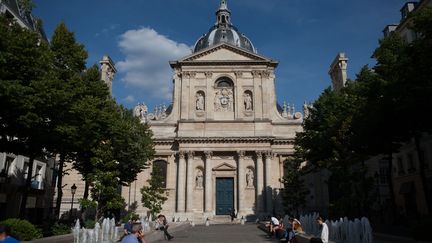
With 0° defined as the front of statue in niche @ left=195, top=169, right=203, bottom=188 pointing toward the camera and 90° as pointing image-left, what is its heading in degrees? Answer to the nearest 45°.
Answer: approximately 0°

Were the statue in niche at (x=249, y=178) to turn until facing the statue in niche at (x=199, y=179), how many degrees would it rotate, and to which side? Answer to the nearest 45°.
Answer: approximately 90° to its right

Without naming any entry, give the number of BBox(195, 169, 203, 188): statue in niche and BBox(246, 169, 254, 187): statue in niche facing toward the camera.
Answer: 2

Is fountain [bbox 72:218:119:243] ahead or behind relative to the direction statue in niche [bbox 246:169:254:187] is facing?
ahead

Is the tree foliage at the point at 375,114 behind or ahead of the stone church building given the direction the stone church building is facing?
ahead

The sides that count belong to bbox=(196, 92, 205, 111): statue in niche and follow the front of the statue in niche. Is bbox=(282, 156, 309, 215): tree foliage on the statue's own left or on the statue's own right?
on the statue's own left
